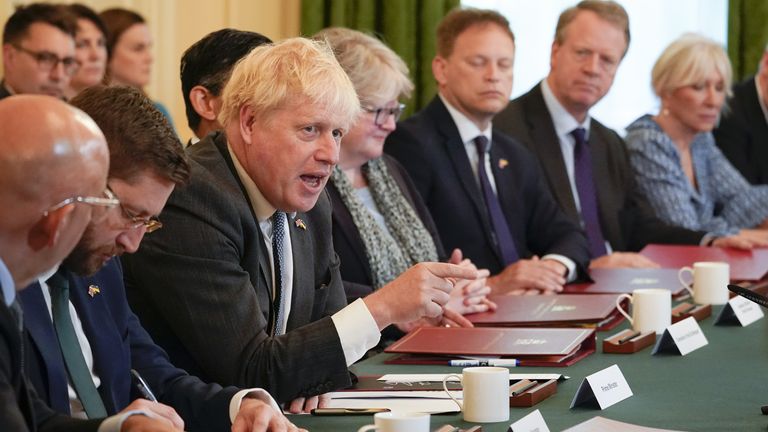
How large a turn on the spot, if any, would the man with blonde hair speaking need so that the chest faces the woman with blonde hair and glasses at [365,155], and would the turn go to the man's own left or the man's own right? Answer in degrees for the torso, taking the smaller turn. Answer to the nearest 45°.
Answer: approximately 135° to the man's own left

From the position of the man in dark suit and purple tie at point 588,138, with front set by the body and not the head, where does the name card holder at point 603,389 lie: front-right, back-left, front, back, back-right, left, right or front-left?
front-right

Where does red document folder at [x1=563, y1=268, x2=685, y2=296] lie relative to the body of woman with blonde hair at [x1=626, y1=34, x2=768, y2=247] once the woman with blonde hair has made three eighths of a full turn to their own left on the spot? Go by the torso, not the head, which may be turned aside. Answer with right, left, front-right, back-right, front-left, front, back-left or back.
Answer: back

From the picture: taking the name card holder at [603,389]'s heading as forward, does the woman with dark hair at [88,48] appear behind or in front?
behind

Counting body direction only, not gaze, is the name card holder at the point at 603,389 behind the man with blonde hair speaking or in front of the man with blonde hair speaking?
in front

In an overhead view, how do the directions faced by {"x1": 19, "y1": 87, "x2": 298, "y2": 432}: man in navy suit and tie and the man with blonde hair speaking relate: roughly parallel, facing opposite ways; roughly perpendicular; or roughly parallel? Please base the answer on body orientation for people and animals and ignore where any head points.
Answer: roughly parallel

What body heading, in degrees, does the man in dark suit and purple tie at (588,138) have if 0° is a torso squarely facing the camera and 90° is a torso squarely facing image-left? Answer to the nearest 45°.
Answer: approximately 315°

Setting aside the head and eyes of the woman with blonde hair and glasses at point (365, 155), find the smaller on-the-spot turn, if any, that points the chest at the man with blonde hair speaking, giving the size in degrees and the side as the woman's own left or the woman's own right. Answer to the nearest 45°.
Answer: approximately 45° to the woman's own right

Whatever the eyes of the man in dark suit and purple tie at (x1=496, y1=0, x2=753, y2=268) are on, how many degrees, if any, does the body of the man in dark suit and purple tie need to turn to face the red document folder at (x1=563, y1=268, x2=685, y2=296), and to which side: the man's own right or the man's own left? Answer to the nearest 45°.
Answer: approximately 45° to the man's own right

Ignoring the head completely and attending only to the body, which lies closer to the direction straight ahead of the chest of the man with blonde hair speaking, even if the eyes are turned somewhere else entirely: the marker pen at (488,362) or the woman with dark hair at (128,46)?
the marker pen

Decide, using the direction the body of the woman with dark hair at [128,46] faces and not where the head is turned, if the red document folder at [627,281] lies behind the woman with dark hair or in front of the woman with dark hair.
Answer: in front

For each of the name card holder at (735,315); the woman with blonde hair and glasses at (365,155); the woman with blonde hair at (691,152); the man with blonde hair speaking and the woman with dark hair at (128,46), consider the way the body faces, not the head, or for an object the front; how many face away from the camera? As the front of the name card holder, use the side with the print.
0

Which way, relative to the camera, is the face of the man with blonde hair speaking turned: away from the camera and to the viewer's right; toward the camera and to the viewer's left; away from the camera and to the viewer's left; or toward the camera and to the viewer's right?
toward the camera and to the viewer's right
